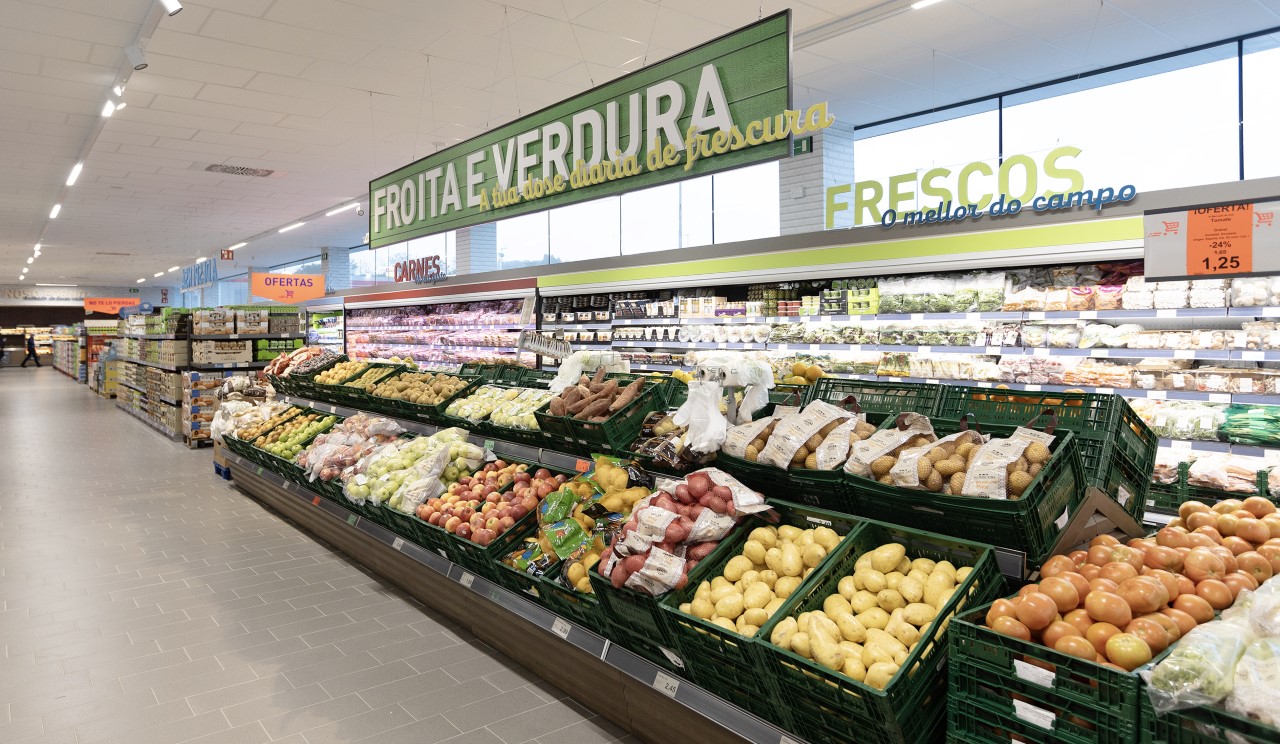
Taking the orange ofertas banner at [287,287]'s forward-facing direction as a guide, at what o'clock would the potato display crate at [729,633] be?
The potato display crate is roughly at 12 o'clock from the orange ofertas banner.

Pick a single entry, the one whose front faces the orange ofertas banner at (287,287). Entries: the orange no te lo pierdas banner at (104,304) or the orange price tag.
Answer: the orange no te lo pierdas banner at (104,304)

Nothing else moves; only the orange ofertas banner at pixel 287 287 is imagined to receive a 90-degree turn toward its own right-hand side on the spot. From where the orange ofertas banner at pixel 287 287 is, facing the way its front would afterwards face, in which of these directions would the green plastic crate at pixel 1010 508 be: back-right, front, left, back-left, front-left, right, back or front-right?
left

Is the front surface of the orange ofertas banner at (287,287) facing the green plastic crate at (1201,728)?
yes

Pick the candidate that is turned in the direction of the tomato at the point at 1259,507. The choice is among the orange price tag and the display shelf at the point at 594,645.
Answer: the orange price tag

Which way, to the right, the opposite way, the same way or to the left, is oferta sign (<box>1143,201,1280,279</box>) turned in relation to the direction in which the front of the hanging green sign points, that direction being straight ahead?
the same way

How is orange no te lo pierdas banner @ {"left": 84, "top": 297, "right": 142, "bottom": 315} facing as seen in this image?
toward the camera

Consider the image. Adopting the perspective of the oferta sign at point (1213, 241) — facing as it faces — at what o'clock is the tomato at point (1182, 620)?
The tomato is roughly at 12 o'clock from the oferta sign.

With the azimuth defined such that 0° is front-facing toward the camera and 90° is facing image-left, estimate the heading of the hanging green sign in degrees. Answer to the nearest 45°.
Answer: approximately 45°

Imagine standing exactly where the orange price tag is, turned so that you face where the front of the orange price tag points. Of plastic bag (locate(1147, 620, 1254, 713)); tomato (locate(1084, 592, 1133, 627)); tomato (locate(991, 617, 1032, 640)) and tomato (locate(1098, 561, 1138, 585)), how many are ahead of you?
4

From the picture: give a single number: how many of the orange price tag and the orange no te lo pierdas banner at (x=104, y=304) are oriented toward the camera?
2

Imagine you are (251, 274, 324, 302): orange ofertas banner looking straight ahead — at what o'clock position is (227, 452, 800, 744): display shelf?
The display shelf is roughly at 12 o'clock from the orange ofertas banner.

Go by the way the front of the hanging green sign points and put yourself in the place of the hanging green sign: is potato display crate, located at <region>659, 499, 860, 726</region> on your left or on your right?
on your left

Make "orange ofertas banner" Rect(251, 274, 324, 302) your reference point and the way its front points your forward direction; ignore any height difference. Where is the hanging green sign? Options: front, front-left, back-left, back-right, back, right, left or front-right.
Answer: front

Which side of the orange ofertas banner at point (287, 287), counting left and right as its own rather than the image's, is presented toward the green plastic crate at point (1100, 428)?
front

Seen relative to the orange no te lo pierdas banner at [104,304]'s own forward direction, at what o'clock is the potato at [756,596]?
The potato is roughly at 12 o'clock from the orange no te lo pierdas banner.

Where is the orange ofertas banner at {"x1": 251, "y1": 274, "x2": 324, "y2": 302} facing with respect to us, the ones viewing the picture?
facing the viewer

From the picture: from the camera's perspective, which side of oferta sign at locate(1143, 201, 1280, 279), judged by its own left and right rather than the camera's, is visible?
front
